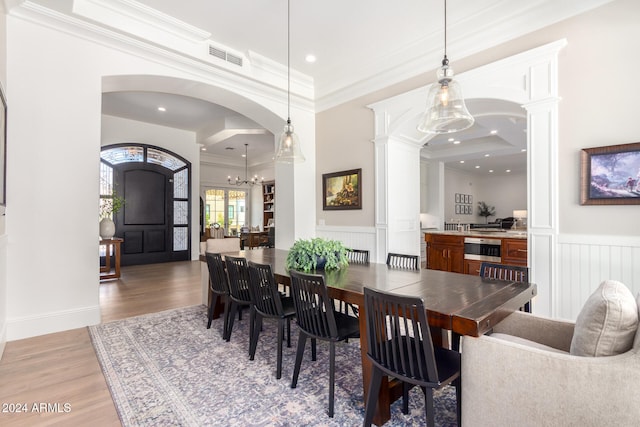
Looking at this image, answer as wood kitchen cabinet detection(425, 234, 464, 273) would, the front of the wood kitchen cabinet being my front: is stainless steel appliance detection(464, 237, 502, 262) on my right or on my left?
on my left

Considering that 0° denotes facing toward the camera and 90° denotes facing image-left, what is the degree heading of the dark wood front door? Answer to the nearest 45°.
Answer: approximately 0°

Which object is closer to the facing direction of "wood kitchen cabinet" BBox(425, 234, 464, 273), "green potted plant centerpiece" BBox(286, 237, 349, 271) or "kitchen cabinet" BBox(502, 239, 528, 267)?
the green potted plant centerpiece

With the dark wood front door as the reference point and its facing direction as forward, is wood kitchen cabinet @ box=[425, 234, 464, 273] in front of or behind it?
in front

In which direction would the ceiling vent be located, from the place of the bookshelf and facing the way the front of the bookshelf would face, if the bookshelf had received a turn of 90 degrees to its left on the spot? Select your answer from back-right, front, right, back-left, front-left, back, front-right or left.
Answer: front-right

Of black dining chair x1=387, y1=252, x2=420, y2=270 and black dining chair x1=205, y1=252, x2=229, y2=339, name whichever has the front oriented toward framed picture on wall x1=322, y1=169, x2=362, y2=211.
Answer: black dining chair x1=205, y1=252, x2=229, y2=339

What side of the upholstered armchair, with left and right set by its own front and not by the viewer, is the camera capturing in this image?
left

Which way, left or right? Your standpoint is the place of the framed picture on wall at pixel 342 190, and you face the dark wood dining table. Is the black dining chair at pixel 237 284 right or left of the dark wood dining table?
right

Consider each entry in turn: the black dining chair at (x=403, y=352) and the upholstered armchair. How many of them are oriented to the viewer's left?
1

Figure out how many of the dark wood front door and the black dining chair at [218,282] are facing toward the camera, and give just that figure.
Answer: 1

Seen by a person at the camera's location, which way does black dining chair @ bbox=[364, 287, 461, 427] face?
facing away from the viewer and to the right of the viewer

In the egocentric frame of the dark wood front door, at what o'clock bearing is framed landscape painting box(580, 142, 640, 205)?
The framed landscape painting is roughly at 11 o'clock from the dark wood front door.

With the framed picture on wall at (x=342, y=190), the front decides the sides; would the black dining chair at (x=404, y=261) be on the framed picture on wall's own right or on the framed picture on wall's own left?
on the framed picture on wall's own left
